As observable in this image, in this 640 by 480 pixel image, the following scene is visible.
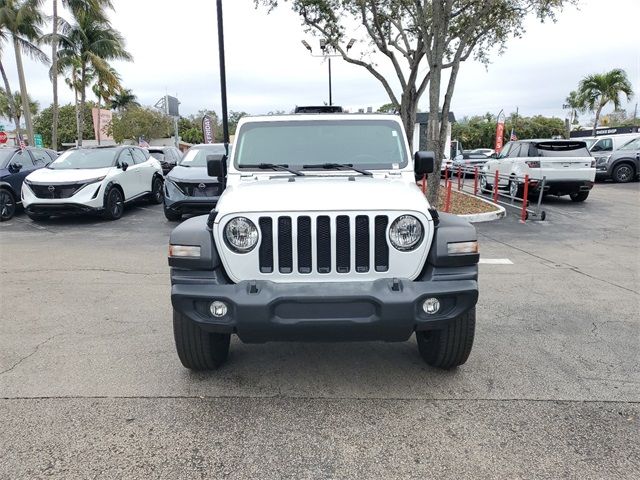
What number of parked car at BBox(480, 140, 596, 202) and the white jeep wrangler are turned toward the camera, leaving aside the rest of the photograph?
1

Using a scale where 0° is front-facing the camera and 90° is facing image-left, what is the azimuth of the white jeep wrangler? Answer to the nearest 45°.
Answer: approximately 0°

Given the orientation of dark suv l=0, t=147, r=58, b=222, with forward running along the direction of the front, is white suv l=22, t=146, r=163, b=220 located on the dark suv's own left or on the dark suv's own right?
on the dark suv's own left

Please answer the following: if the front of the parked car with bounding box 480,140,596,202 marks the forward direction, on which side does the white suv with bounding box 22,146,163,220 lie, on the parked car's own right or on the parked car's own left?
on the parked car's own left

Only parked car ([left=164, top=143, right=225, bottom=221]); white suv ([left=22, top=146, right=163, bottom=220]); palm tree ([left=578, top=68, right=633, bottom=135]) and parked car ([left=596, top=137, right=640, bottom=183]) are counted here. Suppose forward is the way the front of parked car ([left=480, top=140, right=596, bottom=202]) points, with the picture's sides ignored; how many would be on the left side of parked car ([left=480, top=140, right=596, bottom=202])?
2

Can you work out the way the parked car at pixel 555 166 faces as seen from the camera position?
facing away from the viewer and to the left of the viewer

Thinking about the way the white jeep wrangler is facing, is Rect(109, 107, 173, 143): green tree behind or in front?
behind

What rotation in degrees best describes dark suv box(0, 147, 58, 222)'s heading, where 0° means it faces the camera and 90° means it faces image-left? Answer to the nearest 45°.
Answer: approximately 45°

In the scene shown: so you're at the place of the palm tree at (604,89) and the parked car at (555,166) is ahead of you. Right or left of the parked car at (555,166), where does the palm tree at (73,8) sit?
right

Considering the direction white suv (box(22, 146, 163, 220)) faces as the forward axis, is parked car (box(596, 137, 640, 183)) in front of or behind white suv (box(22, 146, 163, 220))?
behind

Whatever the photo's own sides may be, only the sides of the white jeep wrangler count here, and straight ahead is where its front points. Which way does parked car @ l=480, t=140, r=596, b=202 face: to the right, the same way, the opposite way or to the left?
the opposite way
